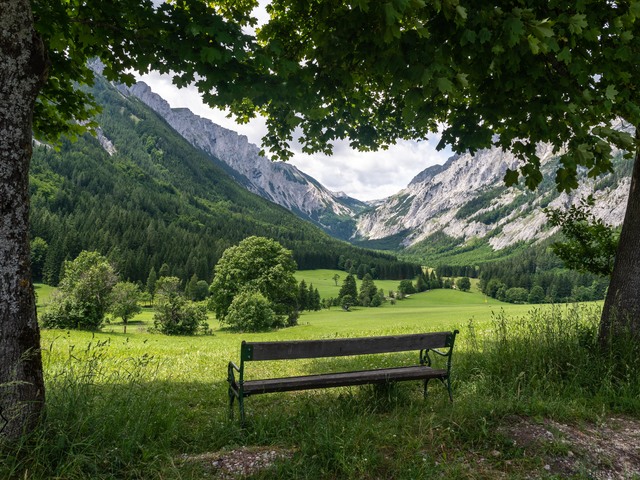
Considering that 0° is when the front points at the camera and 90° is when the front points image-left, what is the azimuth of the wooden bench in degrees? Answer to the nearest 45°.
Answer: approximately 135°

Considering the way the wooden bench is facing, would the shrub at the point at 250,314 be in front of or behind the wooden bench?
in front

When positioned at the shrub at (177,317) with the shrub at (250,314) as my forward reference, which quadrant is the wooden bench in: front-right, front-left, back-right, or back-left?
front-right

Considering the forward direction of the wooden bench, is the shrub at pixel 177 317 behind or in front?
in front
